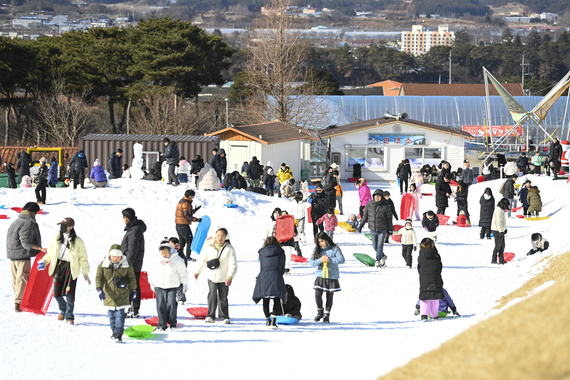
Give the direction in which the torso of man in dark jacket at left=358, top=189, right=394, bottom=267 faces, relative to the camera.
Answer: toward the camera

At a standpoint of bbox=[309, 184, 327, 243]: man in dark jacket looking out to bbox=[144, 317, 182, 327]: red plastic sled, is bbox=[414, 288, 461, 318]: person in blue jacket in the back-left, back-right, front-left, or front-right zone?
front-left

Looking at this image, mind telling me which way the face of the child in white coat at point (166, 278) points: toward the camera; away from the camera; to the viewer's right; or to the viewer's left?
toward the camera

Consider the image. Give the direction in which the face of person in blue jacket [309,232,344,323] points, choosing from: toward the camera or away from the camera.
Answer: toward the camera

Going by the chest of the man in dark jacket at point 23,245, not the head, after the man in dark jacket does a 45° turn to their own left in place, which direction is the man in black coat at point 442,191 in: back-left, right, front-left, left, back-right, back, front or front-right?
front-right

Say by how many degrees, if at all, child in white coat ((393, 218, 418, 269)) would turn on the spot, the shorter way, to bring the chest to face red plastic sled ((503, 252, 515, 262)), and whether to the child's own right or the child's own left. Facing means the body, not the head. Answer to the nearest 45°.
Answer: approximately 135° to the child's own left

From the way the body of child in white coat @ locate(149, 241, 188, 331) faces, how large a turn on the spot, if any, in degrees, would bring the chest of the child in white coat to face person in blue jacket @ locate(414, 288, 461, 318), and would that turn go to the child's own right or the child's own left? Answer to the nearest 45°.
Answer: approximately 90° to the child's own left

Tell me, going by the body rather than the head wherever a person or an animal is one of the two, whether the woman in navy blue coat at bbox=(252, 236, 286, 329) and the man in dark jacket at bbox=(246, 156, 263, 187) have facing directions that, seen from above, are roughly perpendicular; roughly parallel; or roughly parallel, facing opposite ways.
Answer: roughly parallel

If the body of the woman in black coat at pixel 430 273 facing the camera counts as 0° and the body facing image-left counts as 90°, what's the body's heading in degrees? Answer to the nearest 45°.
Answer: approximately 180°

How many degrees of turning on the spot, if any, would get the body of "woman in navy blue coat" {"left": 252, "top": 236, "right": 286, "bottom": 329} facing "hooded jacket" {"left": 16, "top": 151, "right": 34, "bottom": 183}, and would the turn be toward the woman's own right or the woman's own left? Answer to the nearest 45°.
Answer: approximately 45° to the woman's own left

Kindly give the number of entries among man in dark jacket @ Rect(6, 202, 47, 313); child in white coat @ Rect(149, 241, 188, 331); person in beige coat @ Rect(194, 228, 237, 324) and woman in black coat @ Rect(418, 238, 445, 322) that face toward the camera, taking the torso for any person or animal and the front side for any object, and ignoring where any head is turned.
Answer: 2

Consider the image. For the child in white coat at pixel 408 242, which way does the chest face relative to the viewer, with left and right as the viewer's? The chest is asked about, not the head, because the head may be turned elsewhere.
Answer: facing the viewer

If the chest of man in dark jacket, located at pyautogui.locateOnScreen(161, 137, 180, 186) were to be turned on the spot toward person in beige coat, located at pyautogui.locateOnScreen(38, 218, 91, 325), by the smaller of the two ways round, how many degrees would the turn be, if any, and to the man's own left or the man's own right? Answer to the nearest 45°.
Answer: approximately 90° to the man's own left

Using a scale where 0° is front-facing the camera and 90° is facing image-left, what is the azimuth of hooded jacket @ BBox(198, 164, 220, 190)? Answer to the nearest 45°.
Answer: approximately 180°

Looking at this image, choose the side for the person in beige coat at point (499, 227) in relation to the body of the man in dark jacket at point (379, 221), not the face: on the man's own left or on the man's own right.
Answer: on the man's own left
